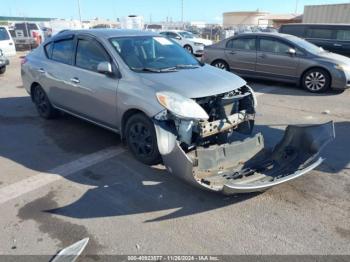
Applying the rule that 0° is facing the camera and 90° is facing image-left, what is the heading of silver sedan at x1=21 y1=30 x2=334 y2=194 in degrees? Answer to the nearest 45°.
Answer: approximately 315°

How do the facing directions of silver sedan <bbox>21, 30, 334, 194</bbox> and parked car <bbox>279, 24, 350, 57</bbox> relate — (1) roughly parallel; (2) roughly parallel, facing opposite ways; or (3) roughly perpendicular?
roughly parallel

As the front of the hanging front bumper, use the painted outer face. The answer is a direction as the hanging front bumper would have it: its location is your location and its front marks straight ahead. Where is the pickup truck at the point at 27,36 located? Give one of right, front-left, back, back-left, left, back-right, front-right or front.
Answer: back

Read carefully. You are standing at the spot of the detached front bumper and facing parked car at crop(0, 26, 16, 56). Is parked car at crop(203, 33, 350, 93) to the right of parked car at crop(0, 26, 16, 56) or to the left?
right

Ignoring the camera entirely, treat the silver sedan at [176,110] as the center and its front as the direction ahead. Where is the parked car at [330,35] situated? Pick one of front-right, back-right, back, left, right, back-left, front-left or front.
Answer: left

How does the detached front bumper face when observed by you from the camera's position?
facing the viewer and to the right of the viewer

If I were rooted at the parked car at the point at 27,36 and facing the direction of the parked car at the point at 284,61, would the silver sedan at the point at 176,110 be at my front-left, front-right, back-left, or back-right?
front-right

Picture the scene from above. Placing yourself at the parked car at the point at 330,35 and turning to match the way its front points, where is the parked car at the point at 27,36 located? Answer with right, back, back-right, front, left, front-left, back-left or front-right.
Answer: back

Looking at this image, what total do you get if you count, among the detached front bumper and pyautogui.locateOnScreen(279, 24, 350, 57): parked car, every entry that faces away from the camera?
0

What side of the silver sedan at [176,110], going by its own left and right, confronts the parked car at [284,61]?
left

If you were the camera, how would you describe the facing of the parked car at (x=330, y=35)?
facing to the right of the viewer

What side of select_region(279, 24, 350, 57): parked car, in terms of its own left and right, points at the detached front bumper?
right

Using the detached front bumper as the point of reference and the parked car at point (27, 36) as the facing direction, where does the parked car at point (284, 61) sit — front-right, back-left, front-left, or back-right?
front-right
